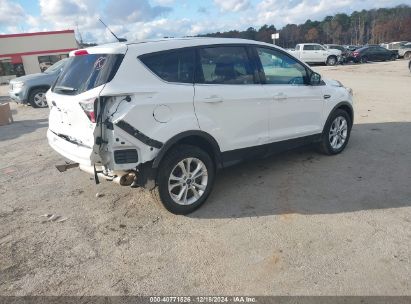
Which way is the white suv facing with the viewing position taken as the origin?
facing away from the viewer and to the right of the viewer

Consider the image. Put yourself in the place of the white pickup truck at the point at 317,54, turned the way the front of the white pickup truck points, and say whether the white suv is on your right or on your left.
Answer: on your right

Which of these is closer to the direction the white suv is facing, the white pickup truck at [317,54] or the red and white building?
the white pickup truck

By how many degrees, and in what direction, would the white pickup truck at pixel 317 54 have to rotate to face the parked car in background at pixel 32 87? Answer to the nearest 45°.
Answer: approximately 135° to its right

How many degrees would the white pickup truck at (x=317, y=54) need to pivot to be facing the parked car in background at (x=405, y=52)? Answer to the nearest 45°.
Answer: approximately 45° to its left

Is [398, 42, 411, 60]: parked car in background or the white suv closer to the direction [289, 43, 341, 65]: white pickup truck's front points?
the parked car in background

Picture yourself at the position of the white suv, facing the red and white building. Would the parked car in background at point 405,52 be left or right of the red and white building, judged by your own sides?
right

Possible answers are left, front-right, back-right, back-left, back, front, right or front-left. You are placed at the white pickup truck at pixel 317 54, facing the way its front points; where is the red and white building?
back

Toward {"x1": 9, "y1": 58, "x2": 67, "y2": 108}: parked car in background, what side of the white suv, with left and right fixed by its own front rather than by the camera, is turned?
left
